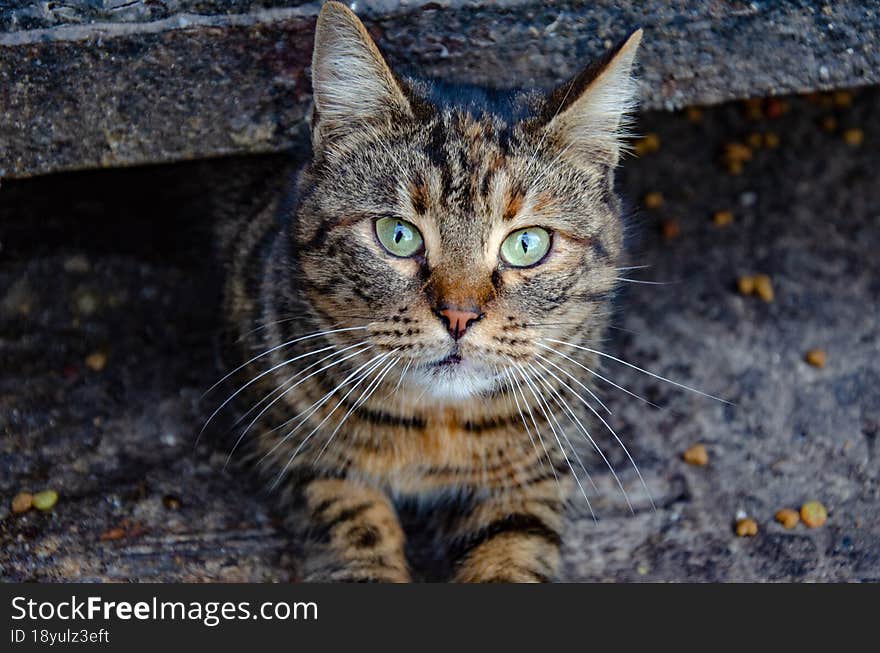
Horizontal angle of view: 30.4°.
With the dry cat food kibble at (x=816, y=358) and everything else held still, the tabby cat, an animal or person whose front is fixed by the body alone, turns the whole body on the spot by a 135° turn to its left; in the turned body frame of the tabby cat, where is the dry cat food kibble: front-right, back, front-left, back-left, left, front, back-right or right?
front

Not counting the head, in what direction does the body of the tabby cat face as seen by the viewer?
toward the camera

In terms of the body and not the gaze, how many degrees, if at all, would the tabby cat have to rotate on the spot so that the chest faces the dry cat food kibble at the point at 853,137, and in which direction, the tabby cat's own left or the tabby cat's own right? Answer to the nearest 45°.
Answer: approximately 135° to the tabby cat's own left

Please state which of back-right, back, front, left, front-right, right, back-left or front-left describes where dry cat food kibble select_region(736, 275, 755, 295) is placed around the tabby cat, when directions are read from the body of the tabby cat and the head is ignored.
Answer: back-left

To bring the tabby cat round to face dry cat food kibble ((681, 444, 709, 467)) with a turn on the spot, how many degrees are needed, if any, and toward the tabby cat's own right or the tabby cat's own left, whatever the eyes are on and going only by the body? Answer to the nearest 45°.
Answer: approximately 135° to the tabby cat's own left
